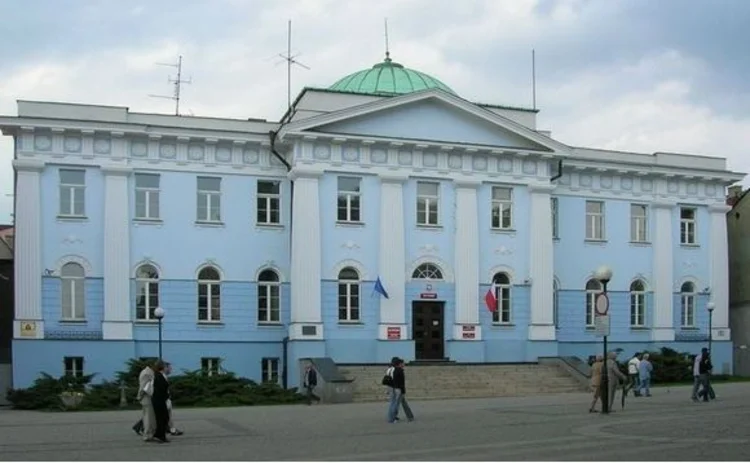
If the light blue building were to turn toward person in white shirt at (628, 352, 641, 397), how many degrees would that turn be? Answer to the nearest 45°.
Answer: approximately 45° to its left

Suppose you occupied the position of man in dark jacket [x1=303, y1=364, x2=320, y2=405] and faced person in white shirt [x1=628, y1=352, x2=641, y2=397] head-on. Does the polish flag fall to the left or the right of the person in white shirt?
left

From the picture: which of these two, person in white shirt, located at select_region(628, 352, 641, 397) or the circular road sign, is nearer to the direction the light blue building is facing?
the circular road sign

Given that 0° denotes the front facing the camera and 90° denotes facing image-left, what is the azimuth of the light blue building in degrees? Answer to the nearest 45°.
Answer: approximately 0°

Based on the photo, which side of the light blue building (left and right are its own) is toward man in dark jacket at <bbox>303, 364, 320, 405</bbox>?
front

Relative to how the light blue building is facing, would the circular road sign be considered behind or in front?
in front

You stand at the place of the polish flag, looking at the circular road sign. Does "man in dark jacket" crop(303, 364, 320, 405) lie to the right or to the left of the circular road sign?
right

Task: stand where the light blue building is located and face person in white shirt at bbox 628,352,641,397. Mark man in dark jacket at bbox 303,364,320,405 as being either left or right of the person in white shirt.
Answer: right
